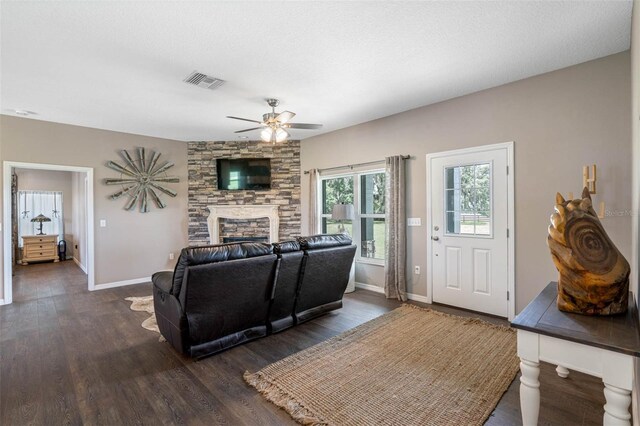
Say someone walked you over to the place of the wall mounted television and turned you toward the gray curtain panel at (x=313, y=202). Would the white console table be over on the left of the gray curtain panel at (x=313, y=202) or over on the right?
right

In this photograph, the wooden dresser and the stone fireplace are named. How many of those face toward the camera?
2

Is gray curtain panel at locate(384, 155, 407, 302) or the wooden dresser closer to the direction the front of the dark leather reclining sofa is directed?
the wooden dresser

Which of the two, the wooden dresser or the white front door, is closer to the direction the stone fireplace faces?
the white front door

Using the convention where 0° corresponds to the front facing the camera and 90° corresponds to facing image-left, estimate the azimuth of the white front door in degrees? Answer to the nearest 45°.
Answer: approximately 45°

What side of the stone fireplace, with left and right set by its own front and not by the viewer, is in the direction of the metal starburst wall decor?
right

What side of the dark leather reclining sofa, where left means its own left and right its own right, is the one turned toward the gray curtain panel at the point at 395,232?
right

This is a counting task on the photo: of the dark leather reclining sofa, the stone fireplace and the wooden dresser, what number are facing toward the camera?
2

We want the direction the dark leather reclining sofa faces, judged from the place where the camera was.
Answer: facing away from the viewer and to the left of the viewer

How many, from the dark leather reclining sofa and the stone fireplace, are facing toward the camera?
1

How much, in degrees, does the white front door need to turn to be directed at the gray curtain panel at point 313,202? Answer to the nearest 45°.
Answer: approximately 45° to its right

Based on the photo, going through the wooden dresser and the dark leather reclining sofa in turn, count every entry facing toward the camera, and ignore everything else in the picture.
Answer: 1
